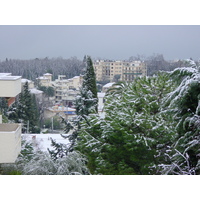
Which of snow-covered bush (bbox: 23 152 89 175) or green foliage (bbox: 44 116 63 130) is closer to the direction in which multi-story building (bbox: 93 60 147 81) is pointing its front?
the snow-covered bush

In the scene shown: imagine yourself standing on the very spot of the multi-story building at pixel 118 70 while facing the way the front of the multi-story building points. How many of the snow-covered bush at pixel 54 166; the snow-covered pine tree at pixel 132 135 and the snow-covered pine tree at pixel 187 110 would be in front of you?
3

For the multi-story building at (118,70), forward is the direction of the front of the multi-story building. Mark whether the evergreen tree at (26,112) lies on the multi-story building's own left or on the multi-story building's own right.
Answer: on the multi-story building's own right

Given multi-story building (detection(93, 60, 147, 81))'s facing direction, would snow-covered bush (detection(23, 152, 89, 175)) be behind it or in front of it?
in front

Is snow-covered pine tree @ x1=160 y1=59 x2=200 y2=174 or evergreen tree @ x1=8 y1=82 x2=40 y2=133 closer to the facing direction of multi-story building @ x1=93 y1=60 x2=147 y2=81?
the snow-covered pine tree

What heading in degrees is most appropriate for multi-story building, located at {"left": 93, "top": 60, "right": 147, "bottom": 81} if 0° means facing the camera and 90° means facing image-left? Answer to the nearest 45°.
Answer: approximately 0°

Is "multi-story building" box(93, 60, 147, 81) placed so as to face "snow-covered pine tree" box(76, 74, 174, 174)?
yes

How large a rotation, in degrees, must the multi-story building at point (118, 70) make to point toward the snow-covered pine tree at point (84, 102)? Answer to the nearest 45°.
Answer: approximately 45° to its right

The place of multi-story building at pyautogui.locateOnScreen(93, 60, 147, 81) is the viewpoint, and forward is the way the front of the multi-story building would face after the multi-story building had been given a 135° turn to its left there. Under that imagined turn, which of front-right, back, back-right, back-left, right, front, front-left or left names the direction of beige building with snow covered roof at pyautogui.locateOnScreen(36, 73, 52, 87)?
back-left

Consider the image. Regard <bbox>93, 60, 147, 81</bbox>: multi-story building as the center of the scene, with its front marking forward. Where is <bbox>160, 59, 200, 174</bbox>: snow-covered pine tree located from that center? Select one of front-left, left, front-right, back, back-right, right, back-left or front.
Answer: front

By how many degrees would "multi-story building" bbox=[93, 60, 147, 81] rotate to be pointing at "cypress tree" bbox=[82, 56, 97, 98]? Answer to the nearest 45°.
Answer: approximately 45° to its right
